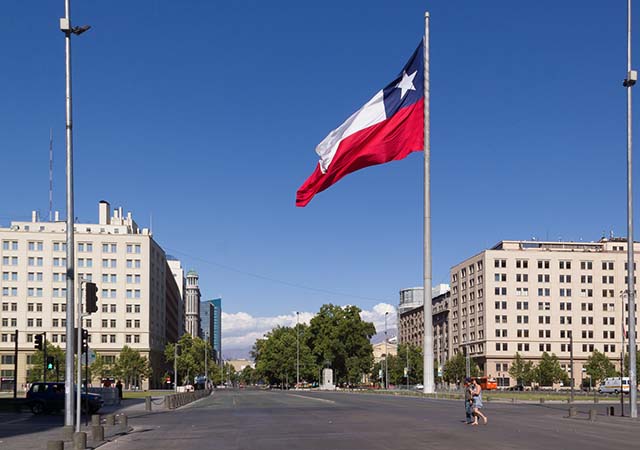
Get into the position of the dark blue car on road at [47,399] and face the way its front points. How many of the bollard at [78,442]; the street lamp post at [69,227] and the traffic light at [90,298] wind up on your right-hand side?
3

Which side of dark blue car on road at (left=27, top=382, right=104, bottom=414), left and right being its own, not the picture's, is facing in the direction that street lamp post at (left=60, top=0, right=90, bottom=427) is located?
right

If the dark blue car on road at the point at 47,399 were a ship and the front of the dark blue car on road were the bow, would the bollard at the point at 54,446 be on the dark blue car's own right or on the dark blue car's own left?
on the dark blue car's own right

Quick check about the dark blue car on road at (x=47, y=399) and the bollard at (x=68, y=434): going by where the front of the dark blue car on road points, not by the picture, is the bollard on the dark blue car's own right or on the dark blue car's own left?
on the dark blue car's own right

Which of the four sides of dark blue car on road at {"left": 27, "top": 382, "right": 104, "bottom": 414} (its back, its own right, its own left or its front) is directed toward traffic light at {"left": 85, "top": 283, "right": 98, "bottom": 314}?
right

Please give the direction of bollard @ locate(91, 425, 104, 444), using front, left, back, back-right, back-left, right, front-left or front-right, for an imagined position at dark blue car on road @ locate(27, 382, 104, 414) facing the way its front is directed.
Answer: right

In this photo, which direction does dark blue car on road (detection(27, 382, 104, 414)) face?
to the viewer's right

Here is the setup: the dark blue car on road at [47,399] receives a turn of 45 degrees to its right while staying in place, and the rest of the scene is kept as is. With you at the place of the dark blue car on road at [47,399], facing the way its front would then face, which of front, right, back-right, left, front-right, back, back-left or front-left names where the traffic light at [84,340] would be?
front-right

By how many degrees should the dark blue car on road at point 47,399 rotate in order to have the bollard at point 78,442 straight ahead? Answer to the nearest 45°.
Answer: approximately 90° to its right
